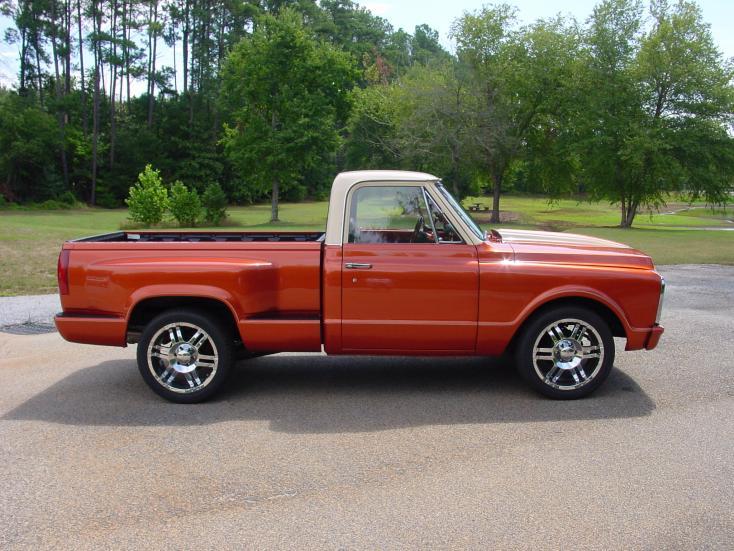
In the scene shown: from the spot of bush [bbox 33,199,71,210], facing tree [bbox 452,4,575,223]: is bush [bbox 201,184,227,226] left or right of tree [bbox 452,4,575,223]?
right

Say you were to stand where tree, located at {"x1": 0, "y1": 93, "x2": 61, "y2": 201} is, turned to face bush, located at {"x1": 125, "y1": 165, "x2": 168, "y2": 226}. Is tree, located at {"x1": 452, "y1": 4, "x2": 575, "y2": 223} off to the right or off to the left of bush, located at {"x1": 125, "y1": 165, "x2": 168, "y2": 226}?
left

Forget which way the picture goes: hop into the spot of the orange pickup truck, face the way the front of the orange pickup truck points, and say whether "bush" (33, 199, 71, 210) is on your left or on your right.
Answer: on your left

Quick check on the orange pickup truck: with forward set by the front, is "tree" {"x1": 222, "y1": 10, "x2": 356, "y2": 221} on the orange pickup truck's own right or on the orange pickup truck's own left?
on the orange pickup truck's own left

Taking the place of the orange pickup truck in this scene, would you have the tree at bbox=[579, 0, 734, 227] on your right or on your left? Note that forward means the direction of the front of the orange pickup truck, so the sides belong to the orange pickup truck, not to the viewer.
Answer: on your left

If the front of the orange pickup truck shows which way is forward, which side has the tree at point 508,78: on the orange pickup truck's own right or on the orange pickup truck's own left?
on the orange pickup truck's own left

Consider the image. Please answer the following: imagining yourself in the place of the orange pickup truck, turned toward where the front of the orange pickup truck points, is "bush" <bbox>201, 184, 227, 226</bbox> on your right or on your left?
on your left

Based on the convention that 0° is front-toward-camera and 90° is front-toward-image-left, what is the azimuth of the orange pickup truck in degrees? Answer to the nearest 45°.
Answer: approximately 270°

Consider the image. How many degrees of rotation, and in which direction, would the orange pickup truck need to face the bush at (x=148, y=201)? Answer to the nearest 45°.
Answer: approximately 90° to its left
